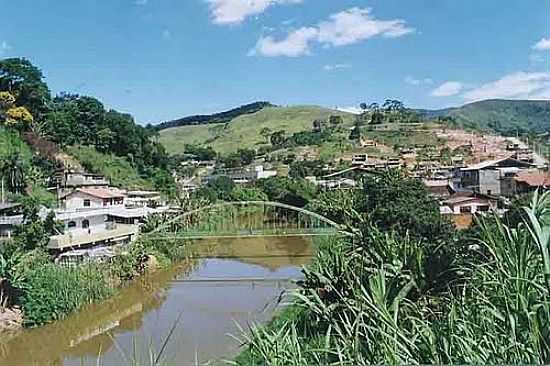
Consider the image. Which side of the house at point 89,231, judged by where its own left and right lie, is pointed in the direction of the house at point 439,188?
left

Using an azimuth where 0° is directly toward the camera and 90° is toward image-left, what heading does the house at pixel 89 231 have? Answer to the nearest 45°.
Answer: approximately 315°

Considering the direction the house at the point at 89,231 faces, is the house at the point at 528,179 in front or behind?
in front

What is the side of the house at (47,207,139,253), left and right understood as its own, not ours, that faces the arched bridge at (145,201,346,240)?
left

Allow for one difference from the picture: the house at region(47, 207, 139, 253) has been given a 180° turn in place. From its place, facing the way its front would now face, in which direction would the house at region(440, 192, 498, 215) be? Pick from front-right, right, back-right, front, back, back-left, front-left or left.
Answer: back

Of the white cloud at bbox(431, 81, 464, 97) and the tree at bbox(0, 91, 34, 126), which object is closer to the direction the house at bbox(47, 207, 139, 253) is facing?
the white cloud
